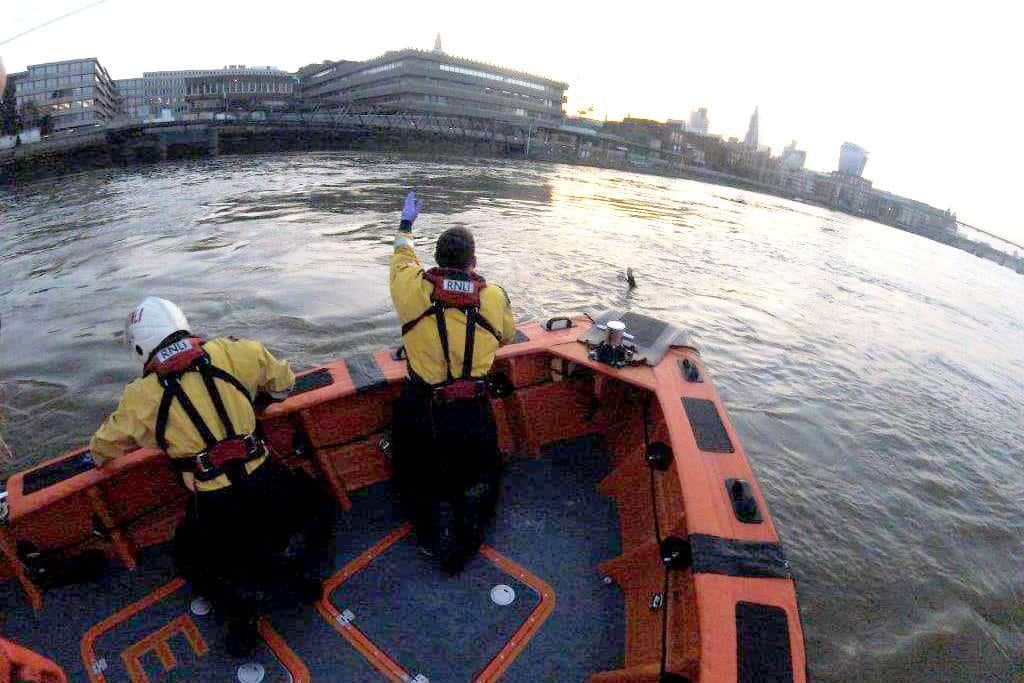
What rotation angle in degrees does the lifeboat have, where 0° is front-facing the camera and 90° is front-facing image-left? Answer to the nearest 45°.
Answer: approximately 225°

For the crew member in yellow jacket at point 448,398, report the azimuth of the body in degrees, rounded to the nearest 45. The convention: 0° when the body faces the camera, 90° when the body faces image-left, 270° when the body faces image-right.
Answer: approximately 180°

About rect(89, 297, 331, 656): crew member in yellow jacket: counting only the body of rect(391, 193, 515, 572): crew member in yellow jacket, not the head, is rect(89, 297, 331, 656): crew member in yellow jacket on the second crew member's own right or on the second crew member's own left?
on the second crew member's own left
